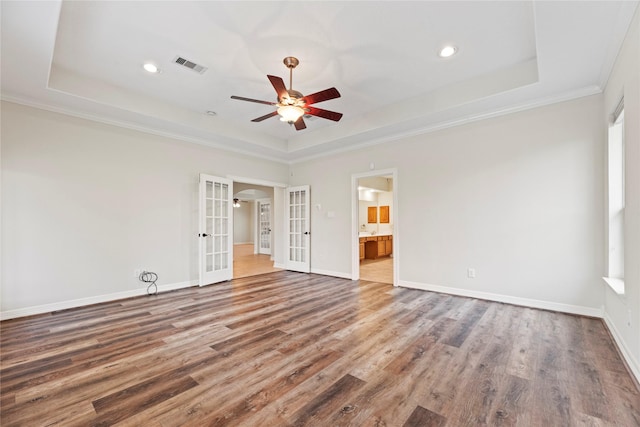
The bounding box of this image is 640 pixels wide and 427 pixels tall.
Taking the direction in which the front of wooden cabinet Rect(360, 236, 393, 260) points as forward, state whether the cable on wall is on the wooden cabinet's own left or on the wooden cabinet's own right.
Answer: on the wooden cabinet's own right

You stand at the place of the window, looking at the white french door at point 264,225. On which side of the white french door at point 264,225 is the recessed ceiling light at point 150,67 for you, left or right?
left

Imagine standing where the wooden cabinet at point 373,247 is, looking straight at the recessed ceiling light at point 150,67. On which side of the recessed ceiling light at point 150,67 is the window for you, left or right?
left

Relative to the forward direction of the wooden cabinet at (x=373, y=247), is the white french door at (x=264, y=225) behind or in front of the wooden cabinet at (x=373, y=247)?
behind

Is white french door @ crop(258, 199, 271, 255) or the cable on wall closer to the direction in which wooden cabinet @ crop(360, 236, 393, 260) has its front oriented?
the cable on wall

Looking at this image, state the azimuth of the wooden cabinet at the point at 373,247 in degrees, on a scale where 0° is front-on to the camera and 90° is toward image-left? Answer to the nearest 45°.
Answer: approximately 315°

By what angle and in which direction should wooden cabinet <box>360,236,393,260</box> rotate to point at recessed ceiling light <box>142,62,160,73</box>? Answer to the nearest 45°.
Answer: approximately 90° to its right

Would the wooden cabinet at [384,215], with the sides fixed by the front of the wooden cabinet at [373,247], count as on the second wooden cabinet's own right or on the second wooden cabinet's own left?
on the second wooden cabinet's own left

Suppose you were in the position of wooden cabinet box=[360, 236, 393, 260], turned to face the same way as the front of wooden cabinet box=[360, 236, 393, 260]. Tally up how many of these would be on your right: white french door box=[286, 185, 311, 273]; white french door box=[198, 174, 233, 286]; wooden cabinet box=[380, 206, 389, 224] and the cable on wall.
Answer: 3

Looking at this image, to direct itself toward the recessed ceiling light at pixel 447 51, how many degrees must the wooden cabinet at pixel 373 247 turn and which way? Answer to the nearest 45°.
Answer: approximately 45° to its right

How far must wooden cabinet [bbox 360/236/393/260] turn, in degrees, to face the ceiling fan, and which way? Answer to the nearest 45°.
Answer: approximately 45° to its right

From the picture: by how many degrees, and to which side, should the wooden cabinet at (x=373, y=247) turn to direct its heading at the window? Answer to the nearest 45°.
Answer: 0° — it already faces it
